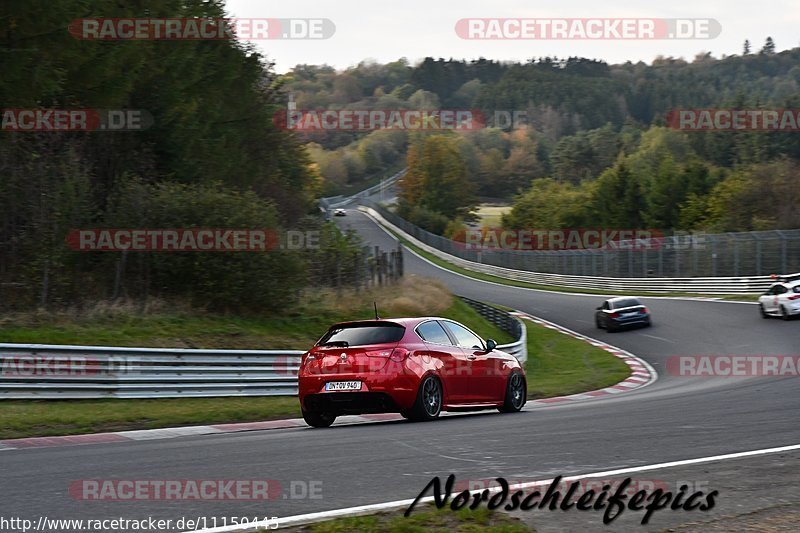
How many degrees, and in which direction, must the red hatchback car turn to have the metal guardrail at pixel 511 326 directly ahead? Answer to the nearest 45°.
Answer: approximately 45° to its left

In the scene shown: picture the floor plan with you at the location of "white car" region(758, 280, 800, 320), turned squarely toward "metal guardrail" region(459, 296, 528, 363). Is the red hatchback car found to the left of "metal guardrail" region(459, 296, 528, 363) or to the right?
left

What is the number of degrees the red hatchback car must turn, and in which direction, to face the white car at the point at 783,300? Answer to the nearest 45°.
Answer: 0° — it already faces it

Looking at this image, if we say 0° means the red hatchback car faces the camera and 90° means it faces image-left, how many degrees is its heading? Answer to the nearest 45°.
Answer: approximately 225°
